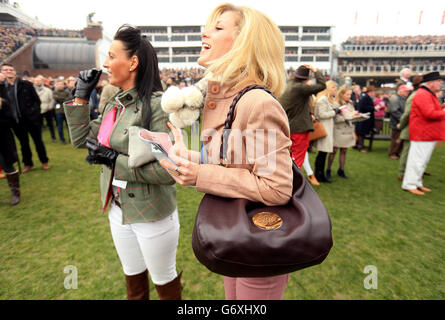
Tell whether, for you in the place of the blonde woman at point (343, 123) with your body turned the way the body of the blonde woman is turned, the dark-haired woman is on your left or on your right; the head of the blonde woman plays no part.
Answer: on your right

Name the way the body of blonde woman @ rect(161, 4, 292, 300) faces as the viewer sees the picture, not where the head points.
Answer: to the viewer's left

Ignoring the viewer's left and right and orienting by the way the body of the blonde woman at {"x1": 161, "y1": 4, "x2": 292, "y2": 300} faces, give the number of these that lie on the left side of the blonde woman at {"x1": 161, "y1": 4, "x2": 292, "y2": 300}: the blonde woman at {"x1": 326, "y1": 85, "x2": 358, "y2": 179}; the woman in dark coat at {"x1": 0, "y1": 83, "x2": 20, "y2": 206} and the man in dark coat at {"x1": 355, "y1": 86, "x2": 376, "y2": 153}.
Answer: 0

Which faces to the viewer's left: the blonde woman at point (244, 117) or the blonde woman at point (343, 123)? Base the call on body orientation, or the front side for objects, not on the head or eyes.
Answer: the blonde woman at point (244, 117)

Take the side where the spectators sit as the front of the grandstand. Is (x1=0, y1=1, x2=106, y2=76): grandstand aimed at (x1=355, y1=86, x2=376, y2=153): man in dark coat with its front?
no

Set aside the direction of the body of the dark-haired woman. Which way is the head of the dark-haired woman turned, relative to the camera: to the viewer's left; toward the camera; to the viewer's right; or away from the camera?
to the viewer's left
